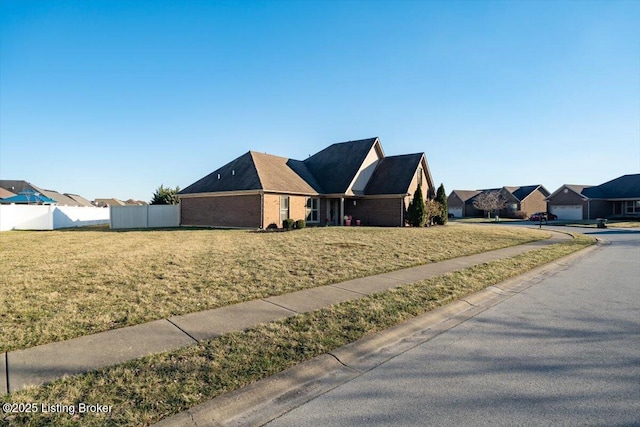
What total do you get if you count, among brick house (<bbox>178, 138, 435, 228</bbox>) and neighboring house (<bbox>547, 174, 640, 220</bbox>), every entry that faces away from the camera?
0

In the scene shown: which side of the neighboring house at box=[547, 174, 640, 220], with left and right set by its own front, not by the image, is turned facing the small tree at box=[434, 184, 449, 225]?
front

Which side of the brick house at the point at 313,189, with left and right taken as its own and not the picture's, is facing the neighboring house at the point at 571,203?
left

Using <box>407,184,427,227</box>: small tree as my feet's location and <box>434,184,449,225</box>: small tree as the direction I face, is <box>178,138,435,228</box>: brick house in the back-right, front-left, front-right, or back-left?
back-left

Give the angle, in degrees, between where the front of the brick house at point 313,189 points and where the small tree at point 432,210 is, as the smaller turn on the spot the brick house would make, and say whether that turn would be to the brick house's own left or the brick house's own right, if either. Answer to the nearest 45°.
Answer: approximately 45° to the brick house's own left

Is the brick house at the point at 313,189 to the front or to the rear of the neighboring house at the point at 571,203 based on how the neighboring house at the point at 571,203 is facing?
to the front

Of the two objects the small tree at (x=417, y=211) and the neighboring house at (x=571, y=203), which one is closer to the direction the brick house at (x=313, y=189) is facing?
the small tree

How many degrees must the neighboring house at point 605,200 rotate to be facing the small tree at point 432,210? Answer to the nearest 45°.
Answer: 0° — it already faces it

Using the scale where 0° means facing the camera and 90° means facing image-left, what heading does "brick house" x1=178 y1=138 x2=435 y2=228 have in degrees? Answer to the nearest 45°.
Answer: approximately 315°

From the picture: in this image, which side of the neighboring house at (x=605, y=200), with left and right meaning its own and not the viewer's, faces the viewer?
front

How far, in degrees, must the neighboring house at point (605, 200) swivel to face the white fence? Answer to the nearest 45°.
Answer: approximately 45° to its right

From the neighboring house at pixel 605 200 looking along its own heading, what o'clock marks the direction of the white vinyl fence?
The white vinyl fence is roughly at 1 o'clock from the neighboring house.

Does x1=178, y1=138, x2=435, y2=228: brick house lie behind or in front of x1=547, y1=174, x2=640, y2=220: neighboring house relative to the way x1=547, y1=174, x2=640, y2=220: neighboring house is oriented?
in front

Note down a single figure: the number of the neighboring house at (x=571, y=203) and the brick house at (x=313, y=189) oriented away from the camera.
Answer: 0
